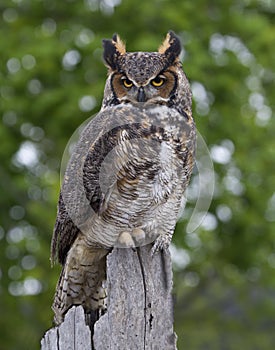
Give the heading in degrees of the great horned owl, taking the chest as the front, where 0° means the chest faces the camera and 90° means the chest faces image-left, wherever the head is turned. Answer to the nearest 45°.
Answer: approximately 315°
